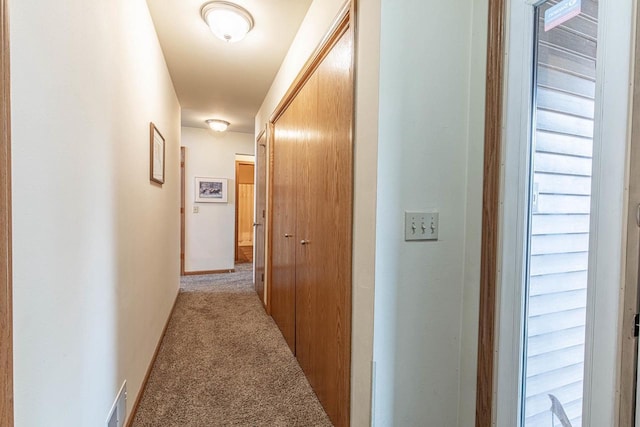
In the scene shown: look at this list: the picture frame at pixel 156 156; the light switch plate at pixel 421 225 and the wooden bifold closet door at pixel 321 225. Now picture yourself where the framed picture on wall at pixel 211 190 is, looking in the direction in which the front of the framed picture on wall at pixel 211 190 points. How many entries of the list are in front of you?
3

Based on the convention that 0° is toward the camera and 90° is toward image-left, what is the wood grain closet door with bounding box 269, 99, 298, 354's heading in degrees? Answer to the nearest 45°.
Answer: approximately 90°

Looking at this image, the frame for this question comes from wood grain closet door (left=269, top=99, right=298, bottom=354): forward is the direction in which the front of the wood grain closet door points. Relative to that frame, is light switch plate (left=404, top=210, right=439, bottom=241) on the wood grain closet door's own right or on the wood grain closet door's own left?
on the wood grain closet door's own left

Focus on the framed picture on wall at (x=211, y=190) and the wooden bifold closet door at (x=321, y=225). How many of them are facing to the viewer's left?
1

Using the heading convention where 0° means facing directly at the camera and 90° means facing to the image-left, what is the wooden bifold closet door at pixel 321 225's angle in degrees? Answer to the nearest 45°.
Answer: approximately 90°

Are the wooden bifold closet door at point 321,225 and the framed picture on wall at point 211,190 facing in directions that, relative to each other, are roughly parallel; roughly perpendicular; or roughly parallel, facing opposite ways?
roughly perpendicular

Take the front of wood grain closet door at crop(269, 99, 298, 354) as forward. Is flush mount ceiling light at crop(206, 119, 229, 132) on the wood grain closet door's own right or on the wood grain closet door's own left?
on the wood grain closet door's own right

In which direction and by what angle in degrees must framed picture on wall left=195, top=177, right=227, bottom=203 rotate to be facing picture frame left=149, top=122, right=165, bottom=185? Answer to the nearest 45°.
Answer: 0° — it already faces it

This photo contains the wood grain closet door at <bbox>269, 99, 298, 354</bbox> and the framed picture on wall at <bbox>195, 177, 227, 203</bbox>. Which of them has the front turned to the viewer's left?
the wood grain closet door

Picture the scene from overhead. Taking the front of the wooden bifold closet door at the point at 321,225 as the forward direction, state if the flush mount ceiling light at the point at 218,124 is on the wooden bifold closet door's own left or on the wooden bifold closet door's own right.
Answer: on the wooden bifold closet door's own right

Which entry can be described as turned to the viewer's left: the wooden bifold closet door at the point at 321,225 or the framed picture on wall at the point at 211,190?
the wooden bifold closet door
